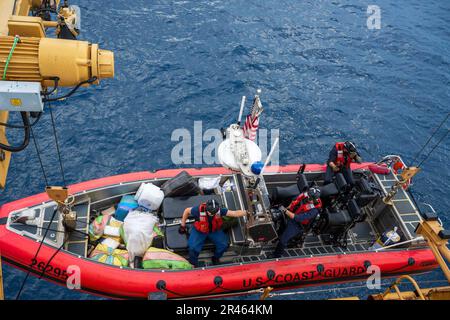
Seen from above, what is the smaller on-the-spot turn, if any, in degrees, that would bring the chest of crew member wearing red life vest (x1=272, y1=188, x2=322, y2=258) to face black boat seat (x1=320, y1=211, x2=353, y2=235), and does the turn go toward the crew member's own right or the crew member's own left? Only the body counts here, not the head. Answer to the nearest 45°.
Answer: approximately 180°

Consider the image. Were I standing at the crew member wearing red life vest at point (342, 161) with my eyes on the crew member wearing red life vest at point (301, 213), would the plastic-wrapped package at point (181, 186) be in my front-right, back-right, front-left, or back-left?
front-right

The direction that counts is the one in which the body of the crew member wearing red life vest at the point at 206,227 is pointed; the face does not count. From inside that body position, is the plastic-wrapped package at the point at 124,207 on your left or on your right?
on your right

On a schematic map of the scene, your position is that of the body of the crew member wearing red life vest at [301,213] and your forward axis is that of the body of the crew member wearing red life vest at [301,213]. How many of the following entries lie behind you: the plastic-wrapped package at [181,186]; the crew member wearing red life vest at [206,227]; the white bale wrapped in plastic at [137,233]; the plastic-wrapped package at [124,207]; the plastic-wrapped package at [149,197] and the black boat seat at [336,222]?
1

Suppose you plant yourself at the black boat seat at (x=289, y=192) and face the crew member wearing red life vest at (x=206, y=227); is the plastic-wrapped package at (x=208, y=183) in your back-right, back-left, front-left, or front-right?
front-right

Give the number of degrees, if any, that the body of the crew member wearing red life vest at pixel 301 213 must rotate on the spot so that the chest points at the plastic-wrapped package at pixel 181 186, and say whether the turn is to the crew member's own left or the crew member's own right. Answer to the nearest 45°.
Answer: approximately 45° to the crew member's own right

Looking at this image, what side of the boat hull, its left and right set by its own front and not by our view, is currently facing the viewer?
left

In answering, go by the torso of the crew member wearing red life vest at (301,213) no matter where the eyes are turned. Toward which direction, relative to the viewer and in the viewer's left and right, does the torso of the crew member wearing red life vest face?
facing the viewer and to the left of the viewer

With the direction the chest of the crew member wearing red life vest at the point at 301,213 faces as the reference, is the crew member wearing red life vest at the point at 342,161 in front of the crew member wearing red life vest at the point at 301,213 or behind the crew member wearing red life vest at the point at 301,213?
behind

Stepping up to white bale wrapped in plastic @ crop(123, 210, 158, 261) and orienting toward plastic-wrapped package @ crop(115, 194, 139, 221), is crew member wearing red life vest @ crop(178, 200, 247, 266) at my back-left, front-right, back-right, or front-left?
back-right

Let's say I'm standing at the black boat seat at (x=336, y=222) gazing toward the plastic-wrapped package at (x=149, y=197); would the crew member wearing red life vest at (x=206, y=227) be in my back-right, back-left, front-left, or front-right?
front-left

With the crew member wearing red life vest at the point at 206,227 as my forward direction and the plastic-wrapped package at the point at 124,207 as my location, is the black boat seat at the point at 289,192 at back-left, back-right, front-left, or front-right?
front-left

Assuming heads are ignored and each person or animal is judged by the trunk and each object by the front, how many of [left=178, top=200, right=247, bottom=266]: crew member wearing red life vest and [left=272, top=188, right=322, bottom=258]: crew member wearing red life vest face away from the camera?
0

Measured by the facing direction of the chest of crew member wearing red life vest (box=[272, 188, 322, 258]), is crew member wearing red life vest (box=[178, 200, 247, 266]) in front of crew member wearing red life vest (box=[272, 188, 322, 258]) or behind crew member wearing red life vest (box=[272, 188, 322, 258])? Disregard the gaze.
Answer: in front

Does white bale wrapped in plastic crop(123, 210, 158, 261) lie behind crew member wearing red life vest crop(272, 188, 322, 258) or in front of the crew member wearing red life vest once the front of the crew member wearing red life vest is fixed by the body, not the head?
in front
